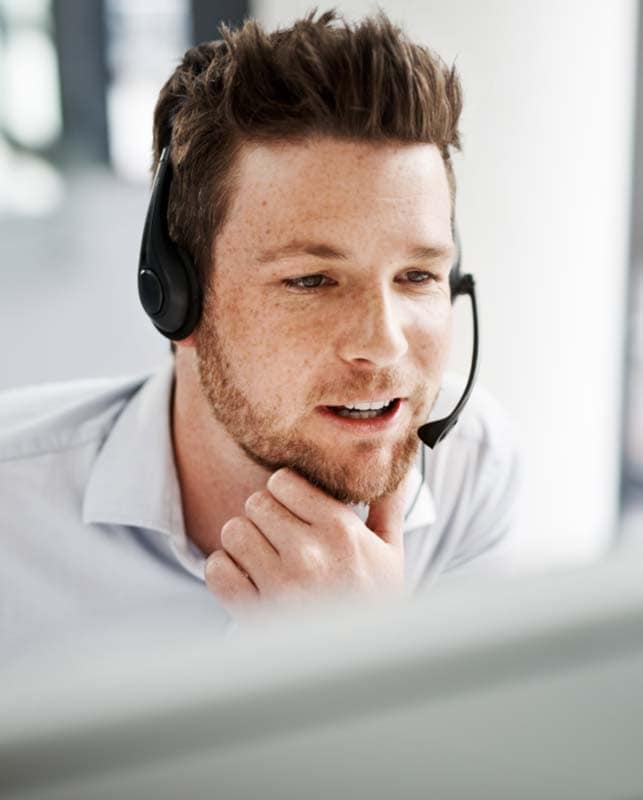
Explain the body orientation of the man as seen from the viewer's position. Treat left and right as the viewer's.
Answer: facing the viewer and to the right of the viewer

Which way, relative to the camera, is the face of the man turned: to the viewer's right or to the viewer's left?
to the viewer's right
